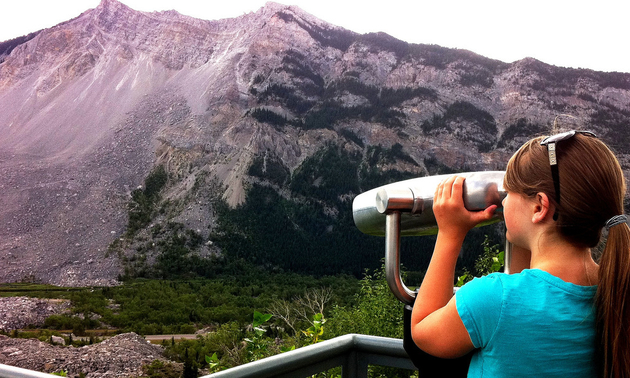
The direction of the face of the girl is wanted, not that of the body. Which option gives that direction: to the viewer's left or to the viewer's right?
to the viewer's left

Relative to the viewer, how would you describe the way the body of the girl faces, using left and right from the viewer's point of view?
facing away from the viewer and to the left of the viewer
